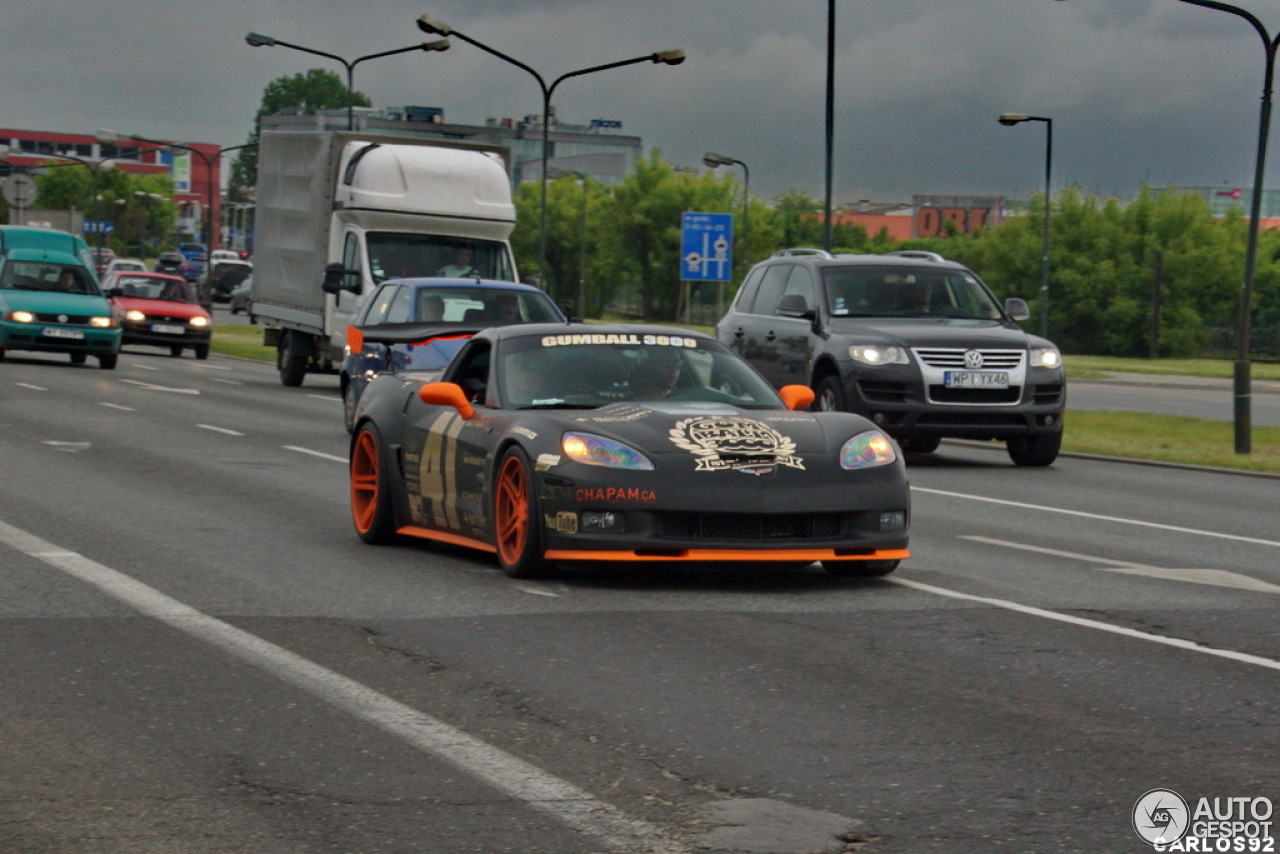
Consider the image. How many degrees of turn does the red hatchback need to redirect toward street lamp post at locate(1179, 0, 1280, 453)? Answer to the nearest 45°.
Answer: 0° — it already faces it

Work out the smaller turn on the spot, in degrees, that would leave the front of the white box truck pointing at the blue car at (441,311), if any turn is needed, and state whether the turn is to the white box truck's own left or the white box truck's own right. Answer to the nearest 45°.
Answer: approximately 45° to the white box truck's own right

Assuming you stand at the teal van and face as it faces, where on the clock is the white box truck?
The white box truck is roughly at 11 o'clock from the teal van.

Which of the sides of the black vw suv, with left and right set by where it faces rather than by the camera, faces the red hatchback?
back

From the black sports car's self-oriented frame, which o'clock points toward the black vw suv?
The black vw suv is roughly at 8 o'clock from the black sports car.

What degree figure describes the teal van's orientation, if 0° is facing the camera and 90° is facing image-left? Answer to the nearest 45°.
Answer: approximately 0°

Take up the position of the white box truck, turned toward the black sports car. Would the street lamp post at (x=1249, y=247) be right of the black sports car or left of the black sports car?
left

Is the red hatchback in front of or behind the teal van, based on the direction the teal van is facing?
behind

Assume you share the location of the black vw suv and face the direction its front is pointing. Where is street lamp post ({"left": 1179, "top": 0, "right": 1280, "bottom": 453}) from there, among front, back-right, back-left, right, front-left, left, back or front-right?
left

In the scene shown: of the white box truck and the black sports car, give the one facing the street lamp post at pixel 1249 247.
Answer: the white box truck
